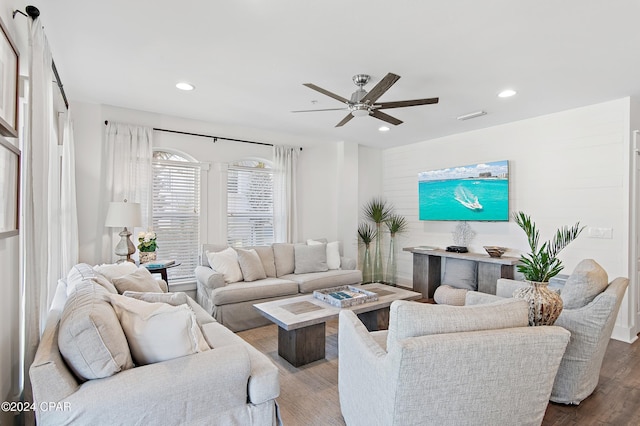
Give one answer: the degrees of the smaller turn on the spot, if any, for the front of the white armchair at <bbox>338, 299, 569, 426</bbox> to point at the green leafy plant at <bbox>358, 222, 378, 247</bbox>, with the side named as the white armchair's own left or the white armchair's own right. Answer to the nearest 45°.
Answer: approximately 45° to the white armchair's own right

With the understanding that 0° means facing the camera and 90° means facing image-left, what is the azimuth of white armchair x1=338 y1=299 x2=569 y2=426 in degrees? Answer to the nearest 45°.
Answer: approximately 135°

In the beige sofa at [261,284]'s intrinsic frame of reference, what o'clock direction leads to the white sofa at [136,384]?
the white sofa at [136,384] is roughly at 2 o'clock from the beige sofa at [261,284].

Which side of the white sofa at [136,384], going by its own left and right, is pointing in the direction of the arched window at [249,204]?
left

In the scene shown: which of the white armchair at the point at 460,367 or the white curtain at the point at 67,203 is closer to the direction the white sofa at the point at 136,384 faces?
the white armchair

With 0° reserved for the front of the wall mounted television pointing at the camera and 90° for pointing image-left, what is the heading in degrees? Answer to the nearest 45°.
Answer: approximately 45°

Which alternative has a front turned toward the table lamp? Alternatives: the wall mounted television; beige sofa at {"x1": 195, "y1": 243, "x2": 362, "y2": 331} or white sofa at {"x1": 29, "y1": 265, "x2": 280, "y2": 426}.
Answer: the wall mounted television

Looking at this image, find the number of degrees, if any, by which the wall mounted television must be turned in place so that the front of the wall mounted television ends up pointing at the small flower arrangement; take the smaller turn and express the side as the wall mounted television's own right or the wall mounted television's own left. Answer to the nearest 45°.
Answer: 0° — it already faces it

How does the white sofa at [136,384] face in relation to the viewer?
to the viewer's right

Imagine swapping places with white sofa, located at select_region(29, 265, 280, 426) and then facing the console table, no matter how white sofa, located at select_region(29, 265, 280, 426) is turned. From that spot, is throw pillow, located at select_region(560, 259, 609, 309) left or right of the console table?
right
